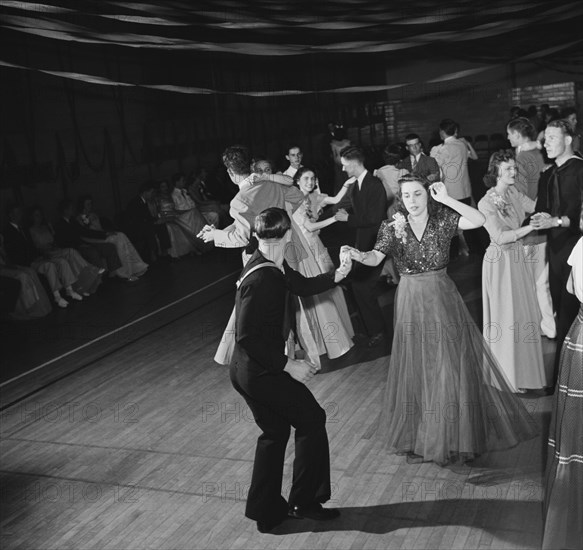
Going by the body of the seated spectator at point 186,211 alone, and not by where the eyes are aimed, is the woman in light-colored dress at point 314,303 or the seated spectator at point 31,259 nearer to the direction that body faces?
the woman in light-colored dress

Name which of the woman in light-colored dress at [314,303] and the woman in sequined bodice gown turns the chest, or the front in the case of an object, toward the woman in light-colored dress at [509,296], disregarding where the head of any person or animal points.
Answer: the woman in light-colored dress at [314,303]

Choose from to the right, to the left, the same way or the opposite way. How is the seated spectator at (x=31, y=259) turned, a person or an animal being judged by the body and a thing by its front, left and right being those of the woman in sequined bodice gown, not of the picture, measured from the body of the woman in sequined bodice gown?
to the left

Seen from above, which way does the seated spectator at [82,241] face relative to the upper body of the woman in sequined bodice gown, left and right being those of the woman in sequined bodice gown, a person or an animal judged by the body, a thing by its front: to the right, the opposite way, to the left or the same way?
to the left

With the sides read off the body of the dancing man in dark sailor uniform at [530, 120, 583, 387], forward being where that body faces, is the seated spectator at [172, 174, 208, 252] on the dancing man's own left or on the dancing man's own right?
on the dancing man's own right

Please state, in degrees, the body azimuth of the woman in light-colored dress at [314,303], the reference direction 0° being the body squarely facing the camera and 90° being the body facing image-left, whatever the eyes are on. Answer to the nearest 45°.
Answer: approximately 315°

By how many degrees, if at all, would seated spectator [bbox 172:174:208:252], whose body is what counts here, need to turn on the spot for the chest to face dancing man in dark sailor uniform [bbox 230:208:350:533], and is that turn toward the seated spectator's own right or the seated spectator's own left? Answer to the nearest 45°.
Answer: approximately 45° to the seated spectator's own right

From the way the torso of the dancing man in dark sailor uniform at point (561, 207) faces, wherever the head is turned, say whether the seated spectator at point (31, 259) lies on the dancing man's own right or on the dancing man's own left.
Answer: on the dancing man's own right
